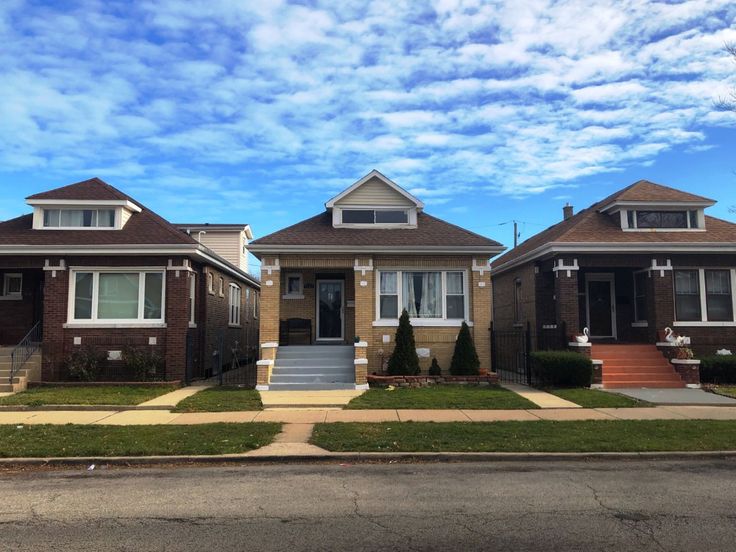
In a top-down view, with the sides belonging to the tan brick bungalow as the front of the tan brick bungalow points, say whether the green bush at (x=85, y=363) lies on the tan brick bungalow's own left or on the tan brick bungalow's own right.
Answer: on the tan brick bungalow's own right

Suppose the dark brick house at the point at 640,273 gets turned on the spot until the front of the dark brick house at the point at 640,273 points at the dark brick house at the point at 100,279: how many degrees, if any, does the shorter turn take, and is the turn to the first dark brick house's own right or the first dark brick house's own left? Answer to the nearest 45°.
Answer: approximately 45° to the first dark brick house's own right

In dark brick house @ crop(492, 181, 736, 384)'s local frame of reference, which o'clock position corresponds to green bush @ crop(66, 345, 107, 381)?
The green bush is roughly at 2 o'clock from the dark brick house.

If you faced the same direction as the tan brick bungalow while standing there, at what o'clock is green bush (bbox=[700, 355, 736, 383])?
The green bush is roughly at 9 o'clock from the tan brick bungalow.

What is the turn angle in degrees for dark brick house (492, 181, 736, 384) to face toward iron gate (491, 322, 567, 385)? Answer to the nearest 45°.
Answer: approximately 90° to its right

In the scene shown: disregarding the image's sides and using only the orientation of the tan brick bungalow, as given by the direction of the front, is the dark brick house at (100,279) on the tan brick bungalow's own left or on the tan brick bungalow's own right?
on the tan brick bungalow's own right

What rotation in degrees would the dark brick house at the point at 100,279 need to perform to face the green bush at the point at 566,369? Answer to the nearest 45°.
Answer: approximately 45° to its left

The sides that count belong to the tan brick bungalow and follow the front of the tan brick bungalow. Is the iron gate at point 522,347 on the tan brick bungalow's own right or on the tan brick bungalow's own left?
on the tan brick bungalow's own left

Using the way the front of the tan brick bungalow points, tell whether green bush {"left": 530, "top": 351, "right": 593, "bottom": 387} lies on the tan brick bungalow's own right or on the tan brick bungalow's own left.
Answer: on the tan brick bungalow's own left

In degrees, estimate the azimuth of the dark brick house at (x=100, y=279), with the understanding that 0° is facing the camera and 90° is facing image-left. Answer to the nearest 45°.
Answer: approximately 0°
